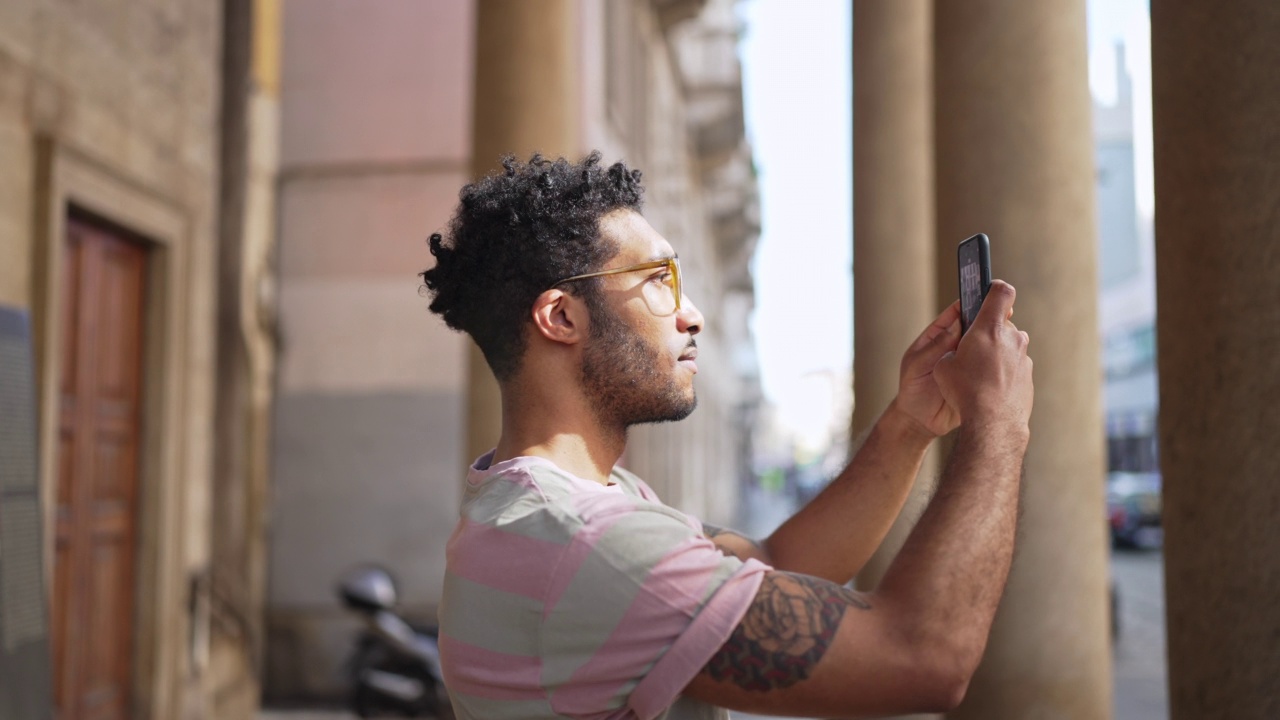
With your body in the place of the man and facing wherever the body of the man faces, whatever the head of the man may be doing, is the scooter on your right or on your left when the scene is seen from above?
on your left

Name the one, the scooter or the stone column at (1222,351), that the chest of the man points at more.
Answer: the stone column

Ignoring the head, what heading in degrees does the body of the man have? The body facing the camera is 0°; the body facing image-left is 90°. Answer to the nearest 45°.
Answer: approximately 270°

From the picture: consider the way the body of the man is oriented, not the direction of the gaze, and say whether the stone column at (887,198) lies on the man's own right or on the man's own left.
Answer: on the man's own left

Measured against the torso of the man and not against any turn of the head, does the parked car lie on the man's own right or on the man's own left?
on the man's own left

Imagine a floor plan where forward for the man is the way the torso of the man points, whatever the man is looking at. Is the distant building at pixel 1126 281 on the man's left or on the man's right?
on the man's left

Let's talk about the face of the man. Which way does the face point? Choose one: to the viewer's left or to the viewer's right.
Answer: to the viewer's right
